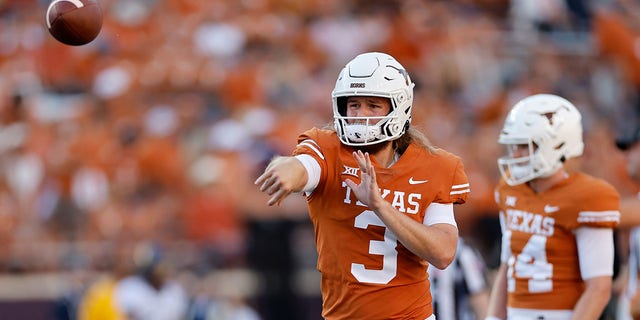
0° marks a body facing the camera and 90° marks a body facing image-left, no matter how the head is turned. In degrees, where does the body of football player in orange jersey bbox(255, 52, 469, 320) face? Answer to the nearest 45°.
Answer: approximately 0°

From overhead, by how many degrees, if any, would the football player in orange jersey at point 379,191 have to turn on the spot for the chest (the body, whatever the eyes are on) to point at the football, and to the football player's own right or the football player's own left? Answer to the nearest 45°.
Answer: approximately 90° to the football player's own right

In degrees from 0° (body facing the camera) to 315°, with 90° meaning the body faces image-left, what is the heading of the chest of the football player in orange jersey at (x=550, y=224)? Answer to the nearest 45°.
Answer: approximately 45°

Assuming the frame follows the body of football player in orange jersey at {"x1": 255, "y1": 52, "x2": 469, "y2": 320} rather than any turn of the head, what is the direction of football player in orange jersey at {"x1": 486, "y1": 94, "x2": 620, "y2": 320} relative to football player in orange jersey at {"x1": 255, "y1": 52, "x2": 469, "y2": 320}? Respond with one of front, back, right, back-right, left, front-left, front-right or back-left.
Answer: back-left
